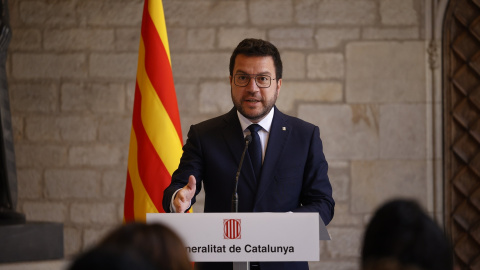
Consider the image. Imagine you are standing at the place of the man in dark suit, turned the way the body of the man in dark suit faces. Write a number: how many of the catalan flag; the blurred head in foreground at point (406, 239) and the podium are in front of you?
2

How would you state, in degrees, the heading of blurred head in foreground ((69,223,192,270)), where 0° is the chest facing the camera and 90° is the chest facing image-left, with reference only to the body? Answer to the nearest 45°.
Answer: approximately 180°

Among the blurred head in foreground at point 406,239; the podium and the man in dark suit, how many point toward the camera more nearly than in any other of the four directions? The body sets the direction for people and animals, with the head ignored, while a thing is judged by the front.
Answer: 2

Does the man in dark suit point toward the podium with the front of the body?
yes

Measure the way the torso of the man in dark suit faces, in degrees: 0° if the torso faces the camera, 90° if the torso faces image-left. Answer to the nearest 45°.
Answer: approximately 0°

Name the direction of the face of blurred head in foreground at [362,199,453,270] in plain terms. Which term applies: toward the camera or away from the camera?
away from the camera

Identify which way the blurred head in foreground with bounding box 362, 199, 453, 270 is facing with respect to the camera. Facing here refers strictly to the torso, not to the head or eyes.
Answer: away from the camera
